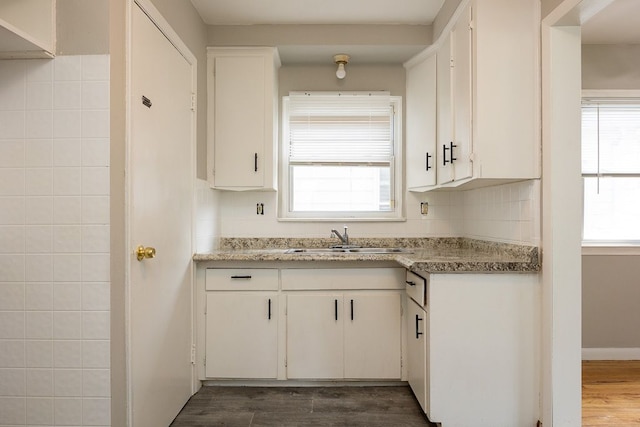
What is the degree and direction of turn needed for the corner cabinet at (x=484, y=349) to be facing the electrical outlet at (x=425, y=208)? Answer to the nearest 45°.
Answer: approximately 90° to its right

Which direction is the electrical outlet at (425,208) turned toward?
toward the camera

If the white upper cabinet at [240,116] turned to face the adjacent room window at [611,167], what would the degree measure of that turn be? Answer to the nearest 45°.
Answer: approximately 90° to its left

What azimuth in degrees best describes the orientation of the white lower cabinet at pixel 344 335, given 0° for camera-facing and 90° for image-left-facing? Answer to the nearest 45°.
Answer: approximately 0°

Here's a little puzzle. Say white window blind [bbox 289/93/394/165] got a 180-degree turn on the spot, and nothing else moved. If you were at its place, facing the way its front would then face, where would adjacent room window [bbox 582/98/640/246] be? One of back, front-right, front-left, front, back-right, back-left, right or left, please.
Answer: right

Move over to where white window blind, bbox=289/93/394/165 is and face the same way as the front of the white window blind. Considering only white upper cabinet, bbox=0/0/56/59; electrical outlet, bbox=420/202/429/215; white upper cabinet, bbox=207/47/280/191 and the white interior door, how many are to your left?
1

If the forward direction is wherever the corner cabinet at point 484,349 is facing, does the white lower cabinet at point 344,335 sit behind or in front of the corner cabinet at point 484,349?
in front

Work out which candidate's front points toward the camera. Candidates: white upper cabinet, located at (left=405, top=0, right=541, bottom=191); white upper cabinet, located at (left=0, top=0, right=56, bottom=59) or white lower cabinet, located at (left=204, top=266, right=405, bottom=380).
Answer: the white lower cabinet

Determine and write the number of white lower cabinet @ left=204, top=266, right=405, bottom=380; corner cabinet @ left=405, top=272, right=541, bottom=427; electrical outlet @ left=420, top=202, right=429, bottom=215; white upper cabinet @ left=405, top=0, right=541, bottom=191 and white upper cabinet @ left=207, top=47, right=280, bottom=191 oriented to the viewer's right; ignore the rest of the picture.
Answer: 0

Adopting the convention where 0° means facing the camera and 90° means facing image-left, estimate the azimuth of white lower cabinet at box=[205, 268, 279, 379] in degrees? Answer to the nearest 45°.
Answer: approximately 0°

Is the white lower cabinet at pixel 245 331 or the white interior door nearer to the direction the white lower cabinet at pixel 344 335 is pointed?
the white interior door

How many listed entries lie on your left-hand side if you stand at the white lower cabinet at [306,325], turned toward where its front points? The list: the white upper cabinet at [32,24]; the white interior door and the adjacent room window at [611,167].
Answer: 1

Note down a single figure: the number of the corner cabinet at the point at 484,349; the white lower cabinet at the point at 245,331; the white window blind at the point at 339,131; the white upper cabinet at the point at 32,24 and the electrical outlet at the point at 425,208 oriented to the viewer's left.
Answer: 1

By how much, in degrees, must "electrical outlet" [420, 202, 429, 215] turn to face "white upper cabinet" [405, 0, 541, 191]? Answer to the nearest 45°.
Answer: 0° — it already faces it
